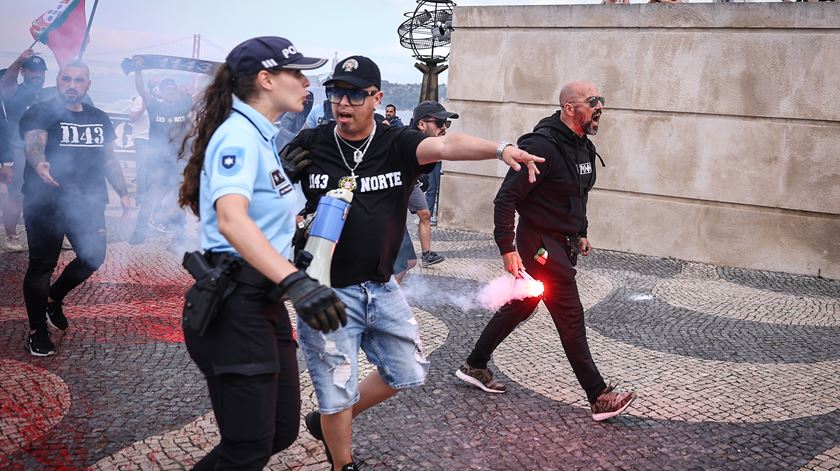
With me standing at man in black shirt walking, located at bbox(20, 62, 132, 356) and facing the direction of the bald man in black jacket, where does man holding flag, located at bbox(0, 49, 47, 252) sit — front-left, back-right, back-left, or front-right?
back-left

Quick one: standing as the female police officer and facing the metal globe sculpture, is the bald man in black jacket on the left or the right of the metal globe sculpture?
right

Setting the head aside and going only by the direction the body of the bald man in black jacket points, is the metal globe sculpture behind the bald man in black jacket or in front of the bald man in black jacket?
behind

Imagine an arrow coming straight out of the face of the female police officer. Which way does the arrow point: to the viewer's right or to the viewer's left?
to the viewer's right

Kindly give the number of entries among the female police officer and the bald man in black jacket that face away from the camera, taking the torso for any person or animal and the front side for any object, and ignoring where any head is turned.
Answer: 0

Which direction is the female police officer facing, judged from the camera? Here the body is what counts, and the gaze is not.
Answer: to the viewer's right
